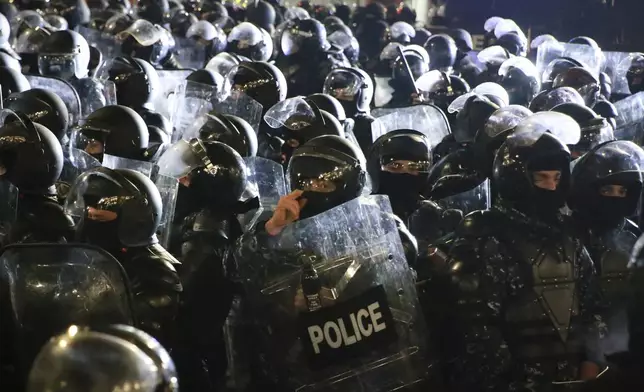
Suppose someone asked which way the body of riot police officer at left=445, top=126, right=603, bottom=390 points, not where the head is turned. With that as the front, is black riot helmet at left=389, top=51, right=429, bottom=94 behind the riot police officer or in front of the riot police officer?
behind

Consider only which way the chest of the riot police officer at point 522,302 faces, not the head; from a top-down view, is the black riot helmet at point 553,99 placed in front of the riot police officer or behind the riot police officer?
behind

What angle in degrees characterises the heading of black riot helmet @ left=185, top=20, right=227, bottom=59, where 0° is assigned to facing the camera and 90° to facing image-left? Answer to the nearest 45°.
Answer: approximately 45°

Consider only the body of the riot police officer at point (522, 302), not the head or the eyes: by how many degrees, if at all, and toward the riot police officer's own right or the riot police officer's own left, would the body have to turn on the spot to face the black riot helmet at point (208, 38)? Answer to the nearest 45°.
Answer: approximately 180°

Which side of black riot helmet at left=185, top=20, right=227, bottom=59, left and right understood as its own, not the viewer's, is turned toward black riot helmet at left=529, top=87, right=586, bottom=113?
left

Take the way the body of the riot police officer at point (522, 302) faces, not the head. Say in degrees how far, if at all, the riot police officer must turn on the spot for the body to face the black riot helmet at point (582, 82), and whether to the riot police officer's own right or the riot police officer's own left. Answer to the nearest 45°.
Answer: approximately 135° to the riot police officer's own left

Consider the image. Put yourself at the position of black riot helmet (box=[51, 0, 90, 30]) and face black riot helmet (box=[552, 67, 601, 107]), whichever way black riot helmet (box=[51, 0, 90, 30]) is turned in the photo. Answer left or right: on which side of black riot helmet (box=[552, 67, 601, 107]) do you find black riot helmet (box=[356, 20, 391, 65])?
left

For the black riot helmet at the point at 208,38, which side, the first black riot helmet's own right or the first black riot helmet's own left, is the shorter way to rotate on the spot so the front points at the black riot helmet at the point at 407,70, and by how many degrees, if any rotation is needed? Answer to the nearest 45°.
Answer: approximately 90° to the first black riot helmet's own left

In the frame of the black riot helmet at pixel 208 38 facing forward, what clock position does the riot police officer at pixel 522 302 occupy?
The riot police officer is roughly at 10 o'clock from the black riot helmet.

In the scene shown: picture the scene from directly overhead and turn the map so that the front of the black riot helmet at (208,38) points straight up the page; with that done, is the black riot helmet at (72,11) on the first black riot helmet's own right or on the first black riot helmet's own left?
on the first black riot helmet's own right

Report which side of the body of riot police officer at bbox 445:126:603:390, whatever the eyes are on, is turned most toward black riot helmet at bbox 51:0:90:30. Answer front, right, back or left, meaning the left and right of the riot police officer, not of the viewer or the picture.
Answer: back

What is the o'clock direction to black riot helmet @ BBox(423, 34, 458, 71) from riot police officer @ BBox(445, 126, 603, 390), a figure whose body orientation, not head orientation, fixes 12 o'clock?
The black riot helmet is roughly at 7 o'clock from the riot police officer.
